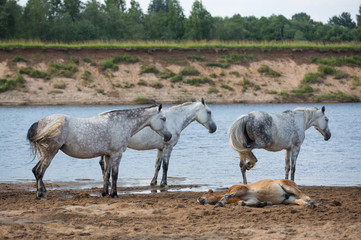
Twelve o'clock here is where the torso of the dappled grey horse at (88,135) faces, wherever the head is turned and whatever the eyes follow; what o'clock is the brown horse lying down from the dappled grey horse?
The brown horse lying down is roughly at 1 o'clock from the dappled grey horse.

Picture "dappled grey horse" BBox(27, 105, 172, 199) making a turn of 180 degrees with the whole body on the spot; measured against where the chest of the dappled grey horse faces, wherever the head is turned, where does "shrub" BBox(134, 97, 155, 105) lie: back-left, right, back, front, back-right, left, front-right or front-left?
right

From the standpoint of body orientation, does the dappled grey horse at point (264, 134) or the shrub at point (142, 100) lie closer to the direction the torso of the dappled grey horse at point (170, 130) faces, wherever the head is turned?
the dappled grey horse

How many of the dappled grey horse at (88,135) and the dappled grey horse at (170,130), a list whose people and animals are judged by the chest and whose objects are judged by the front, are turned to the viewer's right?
2

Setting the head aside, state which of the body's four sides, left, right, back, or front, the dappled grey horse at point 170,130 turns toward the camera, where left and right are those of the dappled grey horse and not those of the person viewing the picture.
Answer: right

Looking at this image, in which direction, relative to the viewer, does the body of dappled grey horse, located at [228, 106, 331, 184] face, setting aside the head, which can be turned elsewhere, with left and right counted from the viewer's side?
facing away from the viewer and to the right of the viewer

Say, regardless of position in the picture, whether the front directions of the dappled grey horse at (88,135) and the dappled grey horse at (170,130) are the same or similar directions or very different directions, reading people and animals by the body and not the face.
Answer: same or similar directions

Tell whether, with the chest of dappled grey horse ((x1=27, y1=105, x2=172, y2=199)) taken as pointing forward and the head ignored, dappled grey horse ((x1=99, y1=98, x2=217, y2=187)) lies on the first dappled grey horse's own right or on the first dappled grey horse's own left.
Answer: on the first dappled grey horse's own left

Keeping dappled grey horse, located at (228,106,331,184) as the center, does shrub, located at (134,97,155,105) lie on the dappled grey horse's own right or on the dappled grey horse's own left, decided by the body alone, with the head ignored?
on the dappled grey horse's own left

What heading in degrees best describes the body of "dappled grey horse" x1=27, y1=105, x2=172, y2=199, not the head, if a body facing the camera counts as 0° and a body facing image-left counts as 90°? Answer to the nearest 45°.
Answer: approximately 270°

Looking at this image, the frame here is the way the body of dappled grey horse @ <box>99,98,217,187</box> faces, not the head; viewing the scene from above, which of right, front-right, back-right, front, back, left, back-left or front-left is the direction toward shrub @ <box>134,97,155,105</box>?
left

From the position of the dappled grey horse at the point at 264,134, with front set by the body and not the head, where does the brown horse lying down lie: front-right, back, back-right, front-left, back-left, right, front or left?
back-right

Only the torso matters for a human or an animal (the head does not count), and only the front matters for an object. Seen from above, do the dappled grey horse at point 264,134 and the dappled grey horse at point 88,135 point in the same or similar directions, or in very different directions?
same or similar directions
